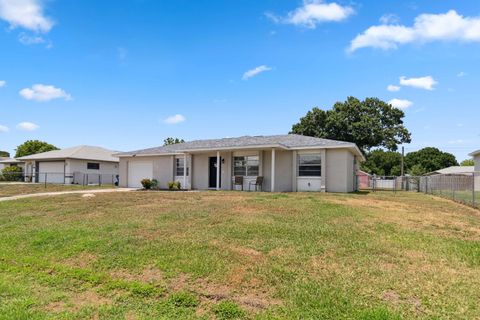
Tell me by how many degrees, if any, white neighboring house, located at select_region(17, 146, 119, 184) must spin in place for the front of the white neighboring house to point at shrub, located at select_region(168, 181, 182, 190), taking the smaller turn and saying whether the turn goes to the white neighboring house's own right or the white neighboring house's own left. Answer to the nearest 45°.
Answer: approximately 45° to the white neighboring house's own left

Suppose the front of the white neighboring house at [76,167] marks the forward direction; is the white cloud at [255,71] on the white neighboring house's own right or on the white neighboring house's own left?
on the white neighboring house's own left

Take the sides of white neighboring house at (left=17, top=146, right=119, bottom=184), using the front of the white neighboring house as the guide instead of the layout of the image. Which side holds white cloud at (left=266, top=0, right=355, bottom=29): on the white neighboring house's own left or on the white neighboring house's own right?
on the white neighboring house's own left

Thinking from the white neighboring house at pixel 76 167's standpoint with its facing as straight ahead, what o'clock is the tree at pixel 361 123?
The tree is roughly at 8 o'clock from the white neighboring house.

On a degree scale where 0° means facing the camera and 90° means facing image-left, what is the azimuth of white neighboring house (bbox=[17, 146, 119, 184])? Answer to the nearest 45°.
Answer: approximately 45°

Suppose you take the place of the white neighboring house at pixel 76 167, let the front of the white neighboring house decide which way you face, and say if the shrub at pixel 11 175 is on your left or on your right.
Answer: on your right

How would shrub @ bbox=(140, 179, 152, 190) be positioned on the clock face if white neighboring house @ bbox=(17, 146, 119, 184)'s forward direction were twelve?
The shrub is roughly at 10 o'clock from the white neighboring house.

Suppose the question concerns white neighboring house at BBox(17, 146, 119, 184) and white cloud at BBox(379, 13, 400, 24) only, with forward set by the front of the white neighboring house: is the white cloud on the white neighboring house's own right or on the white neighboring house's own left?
on the white neighboring house's own left
